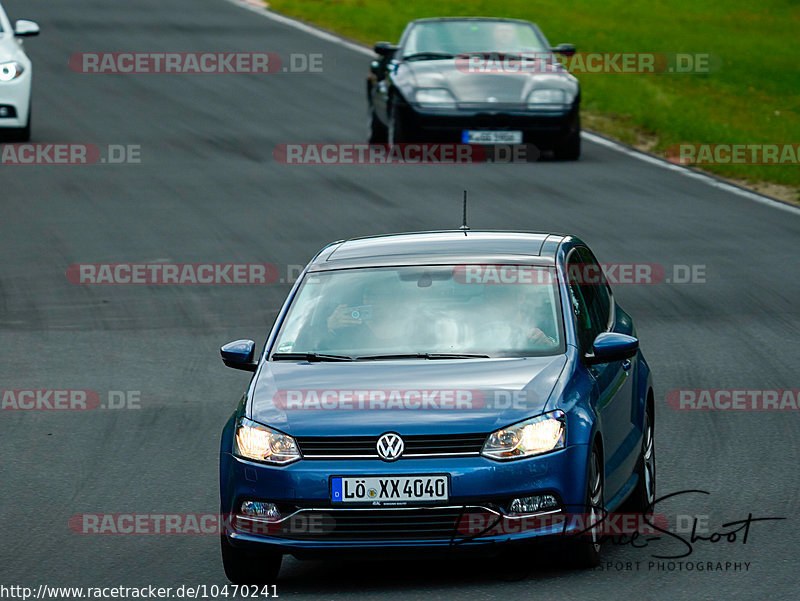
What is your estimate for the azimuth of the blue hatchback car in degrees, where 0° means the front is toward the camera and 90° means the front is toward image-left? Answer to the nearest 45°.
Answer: approximately 0°

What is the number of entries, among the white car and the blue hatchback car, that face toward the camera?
2

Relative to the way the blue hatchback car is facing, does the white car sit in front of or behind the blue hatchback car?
behind

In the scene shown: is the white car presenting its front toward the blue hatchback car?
yes
